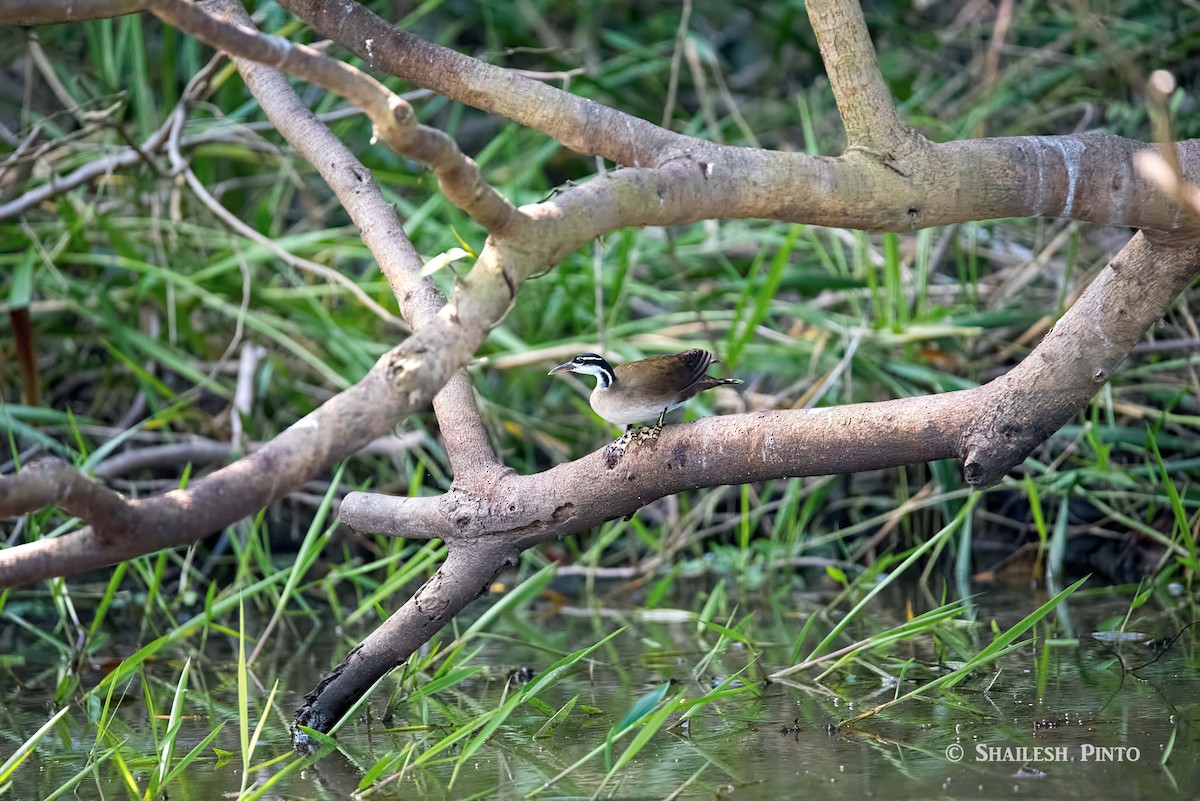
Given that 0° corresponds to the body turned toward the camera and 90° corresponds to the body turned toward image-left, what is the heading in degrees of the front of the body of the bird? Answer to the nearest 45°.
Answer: approximately 90°

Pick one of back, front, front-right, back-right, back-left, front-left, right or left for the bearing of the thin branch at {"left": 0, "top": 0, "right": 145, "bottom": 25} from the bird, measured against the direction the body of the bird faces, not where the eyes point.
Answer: front-left
